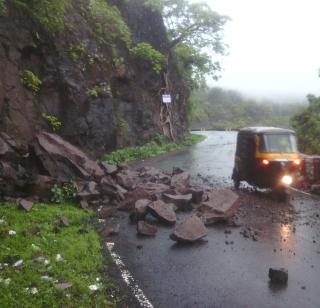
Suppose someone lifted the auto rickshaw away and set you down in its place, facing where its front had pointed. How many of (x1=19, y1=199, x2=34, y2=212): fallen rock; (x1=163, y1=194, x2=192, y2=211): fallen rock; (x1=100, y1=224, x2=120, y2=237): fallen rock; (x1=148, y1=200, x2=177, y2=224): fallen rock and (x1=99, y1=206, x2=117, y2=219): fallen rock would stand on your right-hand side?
5

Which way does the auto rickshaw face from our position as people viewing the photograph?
facing the viewer and to the right of the viewer

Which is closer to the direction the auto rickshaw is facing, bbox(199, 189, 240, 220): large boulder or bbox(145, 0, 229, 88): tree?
the large boulder

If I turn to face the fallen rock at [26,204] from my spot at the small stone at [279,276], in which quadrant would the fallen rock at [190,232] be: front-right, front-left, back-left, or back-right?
front-right

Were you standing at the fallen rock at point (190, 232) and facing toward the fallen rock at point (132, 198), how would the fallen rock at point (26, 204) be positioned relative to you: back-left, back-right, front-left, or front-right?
front-left

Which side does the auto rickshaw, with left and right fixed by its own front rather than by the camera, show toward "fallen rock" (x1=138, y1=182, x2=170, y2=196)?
right

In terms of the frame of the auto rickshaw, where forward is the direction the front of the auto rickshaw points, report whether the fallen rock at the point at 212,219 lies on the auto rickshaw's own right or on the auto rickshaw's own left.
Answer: on the auto rickshaw's own right

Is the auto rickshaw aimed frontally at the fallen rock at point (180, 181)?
no

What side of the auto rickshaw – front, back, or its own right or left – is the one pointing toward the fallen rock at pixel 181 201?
right

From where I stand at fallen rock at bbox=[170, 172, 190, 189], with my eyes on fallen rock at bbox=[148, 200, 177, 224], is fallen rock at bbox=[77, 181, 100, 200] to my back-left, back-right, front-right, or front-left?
front-right

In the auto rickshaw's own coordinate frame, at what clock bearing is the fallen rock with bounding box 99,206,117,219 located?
The fallen rock is roughly at 3 o'clock from the auto rickshaw.

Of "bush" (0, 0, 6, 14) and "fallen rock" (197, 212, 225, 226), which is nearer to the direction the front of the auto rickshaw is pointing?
the fallen rock

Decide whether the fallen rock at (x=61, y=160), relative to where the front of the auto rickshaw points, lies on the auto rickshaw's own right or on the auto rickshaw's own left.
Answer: on the auto rickshaw's own right

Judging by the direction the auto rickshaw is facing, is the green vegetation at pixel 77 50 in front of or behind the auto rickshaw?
behind

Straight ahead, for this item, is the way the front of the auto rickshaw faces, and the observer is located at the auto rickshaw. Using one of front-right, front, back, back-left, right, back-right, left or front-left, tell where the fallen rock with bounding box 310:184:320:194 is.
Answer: left

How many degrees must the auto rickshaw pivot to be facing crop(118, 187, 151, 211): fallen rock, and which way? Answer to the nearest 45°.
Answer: approximately 90° to its right

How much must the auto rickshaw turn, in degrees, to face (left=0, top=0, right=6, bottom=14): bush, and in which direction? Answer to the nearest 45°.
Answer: approximately 135° to its right
